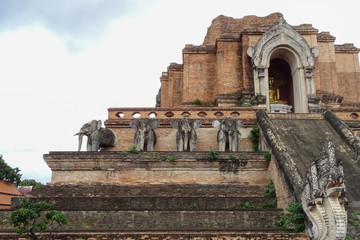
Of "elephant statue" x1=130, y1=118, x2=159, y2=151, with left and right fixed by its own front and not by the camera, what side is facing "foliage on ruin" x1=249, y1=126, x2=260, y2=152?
left

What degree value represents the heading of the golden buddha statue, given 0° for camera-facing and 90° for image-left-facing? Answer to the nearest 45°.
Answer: approximately 0°

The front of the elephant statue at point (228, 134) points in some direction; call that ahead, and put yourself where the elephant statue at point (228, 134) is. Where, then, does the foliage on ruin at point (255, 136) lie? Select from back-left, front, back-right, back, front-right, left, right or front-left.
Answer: back-left
